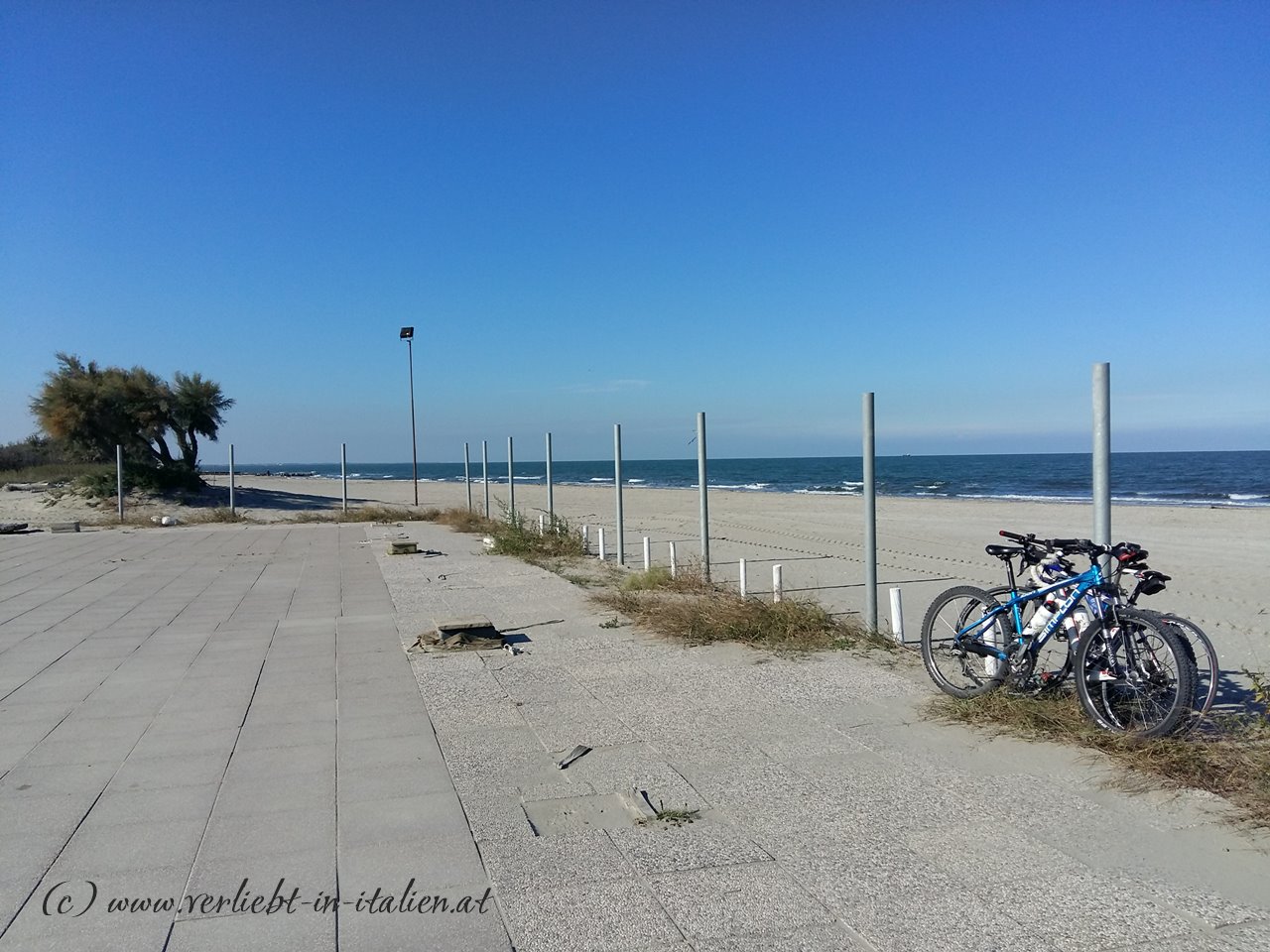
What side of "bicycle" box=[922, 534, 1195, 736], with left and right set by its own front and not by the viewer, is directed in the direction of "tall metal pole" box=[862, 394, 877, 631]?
back

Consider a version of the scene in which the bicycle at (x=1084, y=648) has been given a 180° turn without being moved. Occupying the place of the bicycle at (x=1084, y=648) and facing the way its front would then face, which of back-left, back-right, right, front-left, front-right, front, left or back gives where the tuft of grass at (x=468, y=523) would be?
front

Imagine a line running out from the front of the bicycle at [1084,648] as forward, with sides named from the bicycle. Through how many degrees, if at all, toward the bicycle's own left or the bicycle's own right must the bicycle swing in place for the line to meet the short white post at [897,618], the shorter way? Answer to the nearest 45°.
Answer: approximately 180°

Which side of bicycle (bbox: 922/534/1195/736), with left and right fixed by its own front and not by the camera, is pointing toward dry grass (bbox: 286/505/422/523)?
back

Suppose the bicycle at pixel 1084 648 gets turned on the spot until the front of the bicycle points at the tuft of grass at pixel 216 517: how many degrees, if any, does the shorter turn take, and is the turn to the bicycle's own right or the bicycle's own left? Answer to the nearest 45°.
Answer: approximately 180°

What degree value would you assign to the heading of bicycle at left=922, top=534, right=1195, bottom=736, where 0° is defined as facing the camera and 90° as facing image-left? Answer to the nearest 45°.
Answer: approximately 315°

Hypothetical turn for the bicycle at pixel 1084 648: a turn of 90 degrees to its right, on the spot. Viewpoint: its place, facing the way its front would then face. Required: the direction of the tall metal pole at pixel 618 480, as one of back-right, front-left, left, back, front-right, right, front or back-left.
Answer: right

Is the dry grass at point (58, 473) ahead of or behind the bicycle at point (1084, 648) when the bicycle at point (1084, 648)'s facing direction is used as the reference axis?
behind

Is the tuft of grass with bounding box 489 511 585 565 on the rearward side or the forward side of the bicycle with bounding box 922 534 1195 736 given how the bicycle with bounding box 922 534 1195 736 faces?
on the rearward side

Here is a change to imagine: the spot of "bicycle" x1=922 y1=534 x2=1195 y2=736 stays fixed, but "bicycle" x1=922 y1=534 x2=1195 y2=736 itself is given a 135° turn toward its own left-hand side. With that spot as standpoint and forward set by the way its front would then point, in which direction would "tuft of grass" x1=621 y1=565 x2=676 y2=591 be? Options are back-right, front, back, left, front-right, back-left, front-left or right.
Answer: front-left

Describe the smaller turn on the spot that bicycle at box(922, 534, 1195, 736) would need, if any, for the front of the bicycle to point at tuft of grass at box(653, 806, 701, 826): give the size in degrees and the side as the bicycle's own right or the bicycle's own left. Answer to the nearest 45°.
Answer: approximately 90° to the bicycle's own right

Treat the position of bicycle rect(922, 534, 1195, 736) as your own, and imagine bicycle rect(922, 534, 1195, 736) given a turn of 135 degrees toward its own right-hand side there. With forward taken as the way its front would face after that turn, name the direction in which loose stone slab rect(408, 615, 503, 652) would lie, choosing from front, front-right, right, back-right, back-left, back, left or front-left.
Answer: front
